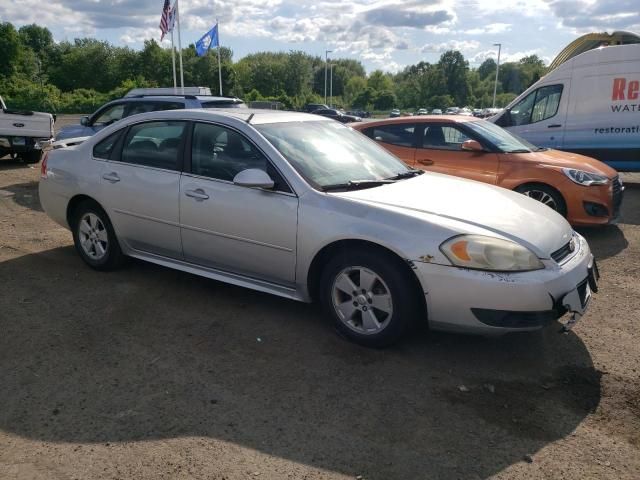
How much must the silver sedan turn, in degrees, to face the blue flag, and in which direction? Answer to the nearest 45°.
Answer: approximately 135° to its left

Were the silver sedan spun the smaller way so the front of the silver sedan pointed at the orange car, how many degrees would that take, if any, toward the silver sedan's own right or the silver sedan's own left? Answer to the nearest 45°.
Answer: approximately 90° to the silver sedan's own left

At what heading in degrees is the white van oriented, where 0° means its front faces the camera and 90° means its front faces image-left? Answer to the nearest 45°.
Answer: approximately 90°

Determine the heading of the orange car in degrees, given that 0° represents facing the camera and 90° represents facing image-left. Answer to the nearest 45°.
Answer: approximately 315°

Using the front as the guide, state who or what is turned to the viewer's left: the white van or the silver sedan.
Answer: the white van

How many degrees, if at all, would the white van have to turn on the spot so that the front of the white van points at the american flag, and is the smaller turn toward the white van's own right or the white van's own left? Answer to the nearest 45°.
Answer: approximately 45° to the white van's own right

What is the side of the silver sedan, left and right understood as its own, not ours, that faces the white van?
left

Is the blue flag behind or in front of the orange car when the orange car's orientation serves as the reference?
behind

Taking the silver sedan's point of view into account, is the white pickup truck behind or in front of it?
behind

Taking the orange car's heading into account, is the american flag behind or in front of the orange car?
behind

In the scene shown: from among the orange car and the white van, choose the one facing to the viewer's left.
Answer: the white van
